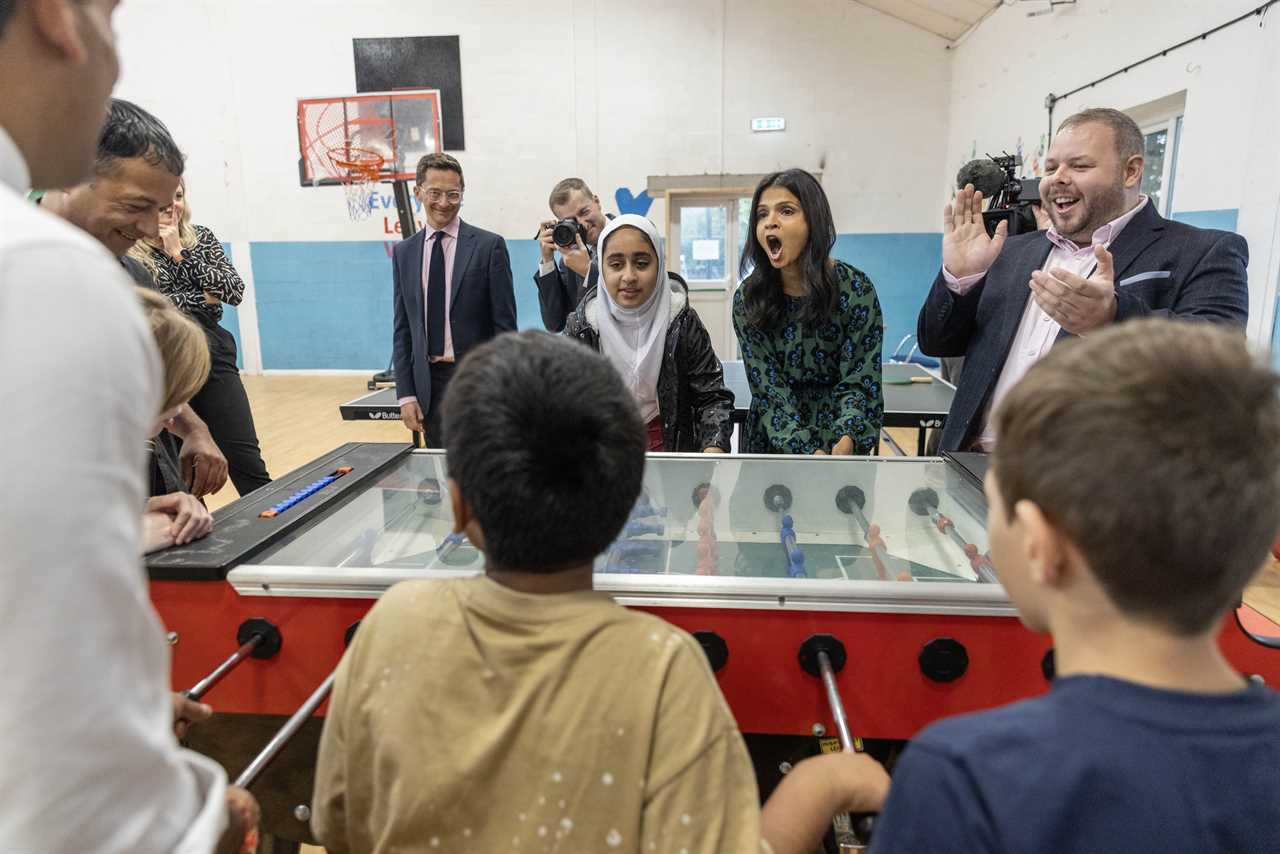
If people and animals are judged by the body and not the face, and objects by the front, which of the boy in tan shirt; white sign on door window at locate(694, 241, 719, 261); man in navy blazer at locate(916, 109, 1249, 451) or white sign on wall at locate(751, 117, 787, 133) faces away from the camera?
the boy in tan shirt

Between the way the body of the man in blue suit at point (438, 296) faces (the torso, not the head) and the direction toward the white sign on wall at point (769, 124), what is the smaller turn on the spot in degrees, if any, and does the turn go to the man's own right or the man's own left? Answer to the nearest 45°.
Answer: approximately 135° to the man's own left

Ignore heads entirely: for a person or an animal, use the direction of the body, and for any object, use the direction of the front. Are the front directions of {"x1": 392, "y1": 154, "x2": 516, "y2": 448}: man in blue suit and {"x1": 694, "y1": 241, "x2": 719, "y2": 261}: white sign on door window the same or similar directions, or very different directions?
same or similar directions

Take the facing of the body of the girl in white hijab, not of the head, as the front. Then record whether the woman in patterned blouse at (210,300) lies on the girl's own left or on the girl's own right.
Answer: on the girl's own right

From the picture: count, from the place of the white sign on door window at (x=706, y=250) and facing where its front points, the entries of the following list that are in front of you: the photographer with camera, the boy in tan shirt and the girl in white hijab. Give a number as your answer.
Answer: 3

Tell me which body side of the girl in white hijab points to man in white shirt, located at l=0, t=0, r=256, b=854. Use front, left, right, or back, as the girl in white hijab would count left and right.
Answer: front

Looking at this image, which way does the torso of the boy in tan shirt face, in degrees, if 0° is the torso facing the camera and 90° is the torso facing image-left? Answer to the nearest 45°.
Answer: approximately 180°

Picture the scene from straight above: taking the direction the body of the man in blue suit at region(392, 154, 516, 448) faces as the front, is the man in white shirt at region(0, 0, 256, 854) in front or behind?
in front

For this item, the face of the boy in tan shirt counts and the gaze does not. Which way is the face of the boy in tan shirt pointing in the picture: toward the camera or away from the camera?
away from the camera

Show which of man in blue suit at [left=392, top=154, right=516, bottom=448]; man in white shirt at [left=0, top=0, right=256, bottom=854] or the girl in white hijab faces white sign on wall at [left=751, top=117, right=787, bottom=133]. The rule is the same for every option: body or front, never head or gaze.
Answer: the man in white shirt

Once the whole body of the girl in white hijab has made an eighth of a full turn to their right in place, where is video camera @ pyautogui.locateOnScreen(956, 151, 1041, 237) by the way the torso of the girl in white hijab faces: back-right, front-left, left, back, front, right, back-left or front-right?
back

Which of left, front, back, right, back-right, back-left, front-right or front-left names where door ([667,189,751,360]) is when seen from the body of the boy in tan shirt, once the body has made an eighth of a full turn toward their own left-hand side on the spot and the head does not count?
front-right

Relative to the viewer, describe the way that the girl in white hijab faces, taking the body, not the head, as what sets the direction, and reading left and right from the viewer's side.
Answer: facing the viewer

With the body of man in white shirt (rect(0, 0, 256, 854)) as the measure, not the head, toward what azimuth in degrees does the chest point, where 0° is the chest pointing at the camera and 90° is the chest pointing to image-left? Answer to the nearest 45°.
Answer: approximately 225°

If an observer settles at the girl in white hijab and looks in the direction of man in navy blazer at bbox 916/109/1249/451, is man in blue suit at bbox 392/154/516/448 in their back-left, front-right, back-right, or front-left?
back-left

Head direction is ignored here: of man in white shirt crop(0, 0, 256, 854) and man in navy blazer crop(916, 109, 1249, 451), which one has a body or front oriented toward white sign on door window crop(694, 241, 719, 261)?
the man in white shirt

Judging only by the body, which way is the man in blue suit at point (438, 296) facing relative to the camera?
toward the camera

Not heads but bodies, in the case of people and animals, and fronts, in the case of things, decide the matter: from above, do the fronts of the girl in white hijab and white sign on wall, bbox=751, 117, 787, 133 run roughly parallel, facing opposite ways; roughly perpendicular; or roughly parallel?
roughly parallel
